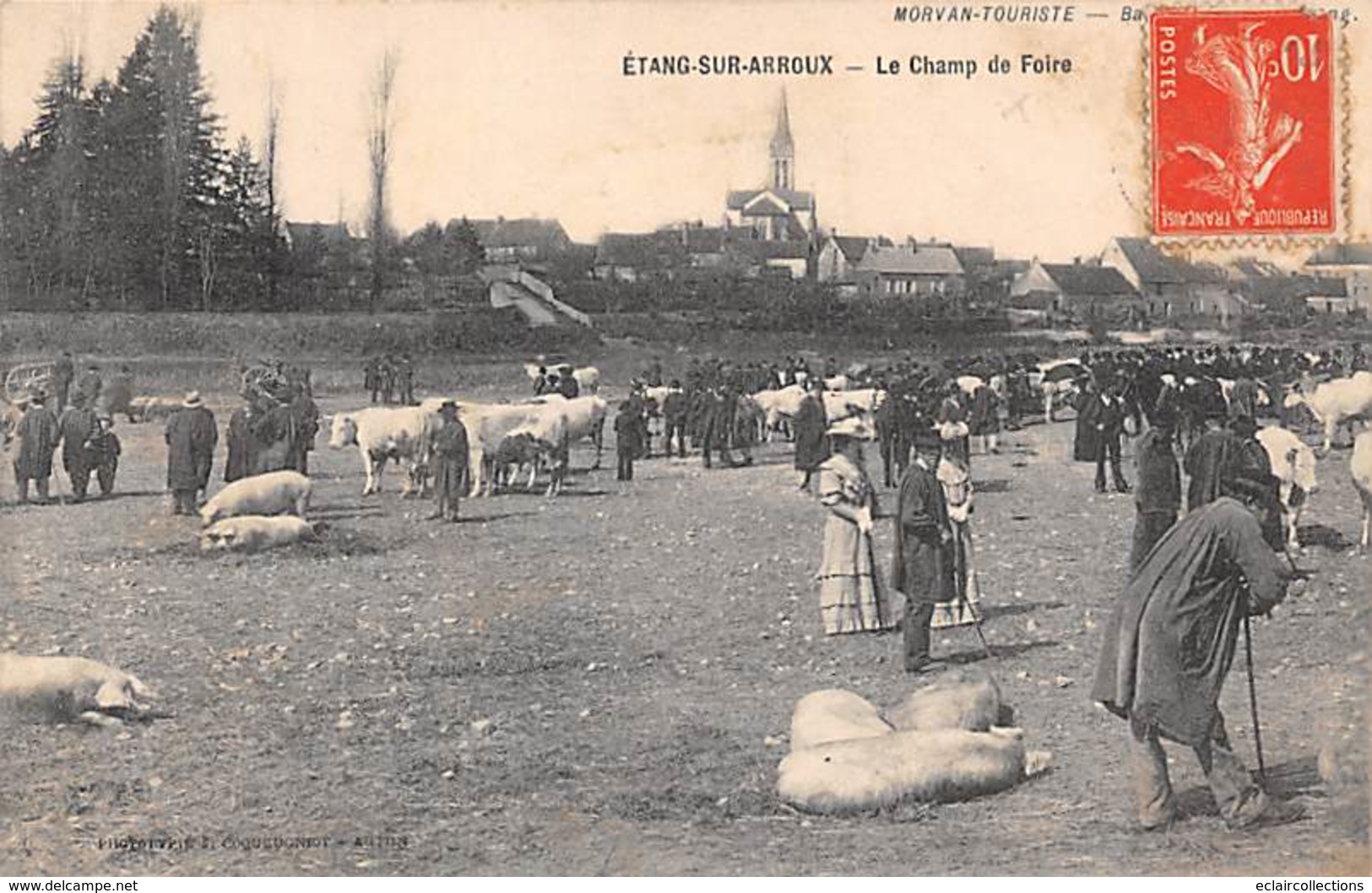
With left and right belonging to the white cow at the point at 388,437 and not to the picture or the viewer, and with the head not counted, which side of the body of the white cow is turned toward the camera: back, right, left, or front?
left

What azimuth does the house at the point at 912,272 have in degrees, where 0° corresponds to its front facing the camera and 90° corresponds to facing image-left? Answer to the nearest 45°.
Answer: approximately 0°

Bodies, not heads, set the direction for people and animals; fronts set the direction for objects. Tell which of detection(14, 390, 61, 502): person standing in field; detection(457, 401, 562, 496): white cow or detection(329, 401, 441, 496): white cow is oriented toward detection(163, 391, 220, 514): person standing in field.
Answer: detection(329, 401, 441, 496): white cow

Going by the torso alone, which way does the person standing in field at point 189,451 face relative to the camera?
away from the camera

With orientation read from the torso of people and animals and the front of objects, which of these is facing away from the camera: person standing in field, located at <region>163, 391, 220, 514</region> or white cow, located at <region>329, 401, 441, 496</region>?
the person standing in field

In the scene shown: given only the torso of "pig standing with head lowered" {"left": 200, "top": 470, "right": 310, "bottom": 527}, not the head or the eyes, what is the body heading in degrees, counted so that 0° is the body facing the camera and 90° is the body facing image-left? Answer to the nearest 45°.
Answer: approximately 90°
